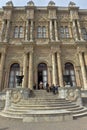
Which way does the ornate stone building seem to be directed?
toward the camera
